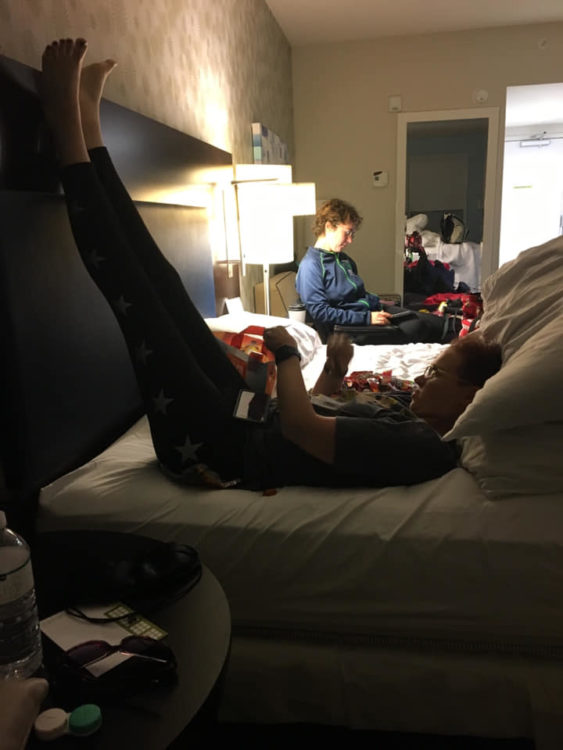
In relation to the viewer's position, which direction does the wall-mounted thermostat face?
facing the viewer

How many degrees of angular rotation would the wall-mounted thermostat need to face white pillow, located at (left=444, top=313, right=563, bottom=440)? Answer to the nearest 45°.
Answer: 0° — it already faces it

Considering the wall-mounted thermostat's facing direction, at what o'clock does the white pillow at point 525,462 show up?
The white pillow is roughly at 12 o'clock from the wall-mounted thermostat.

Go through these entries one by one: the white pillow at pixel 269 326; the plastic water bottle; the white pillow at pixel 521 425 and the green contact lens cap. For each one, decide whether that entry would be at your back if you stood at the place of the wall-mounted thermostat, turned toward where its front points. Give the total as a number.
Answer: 0

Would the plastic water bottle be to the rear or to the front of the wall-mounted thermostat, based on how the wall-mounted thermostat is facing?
to the front

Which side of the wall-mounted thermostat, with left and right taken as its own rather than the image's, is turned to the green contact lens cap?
front

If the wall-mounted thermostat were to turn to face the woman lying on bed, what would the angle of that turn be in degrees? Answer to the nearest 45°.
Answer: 0° — it already faces them

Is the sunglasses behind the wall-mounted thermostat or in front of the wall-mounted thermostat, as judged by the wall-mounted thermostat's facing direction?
in front

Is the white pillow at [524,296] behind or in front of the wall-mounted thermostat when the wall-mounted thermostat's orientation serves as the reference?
in front

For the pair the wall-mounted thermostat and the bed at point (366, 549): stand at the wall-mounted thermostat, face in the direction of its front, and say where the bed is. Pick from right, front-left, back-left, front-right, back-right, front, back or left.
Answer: front

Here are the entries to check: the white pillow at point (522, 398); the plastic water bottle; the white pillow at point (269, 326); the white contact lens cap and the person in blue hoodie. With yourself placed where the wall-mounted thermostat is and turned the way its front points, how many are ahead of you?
5

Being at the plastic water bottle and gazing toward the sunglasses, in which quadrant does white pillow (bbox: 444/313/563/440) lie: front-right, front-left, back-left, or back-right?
front-left

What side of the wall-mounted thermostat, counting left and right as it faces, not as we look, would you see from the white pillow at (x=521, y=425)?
front
